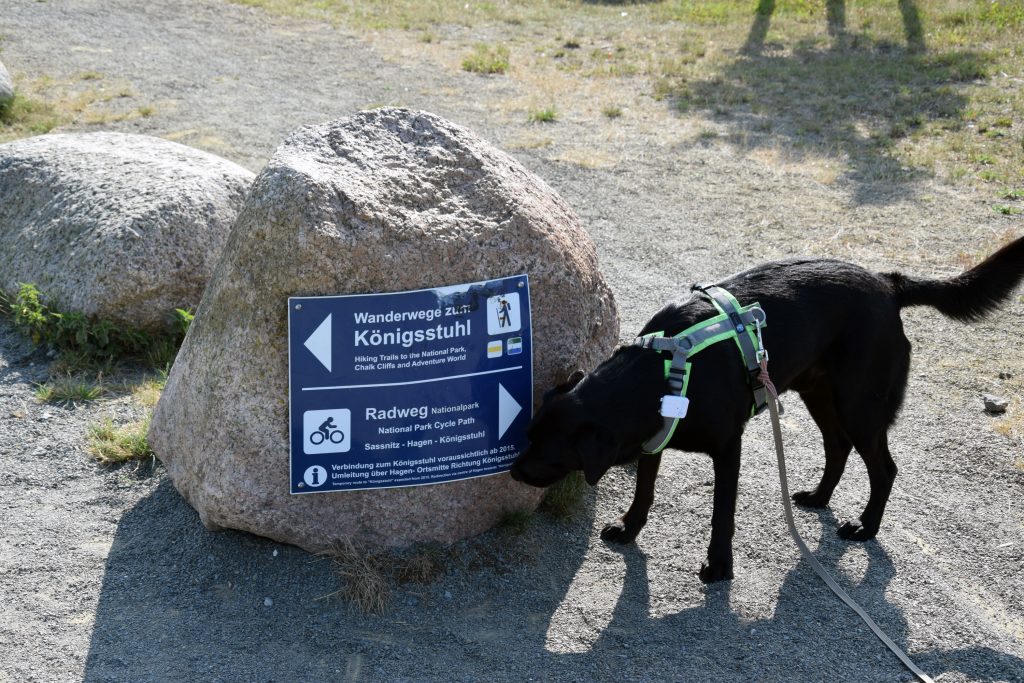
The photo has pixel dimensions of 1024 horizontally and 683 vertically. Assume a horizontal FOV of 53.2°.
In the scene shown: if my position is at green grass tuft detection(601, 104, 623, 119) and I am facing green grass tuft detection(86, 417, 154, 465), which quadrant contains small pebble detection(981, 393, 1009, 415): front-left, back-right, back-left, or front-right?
front-left

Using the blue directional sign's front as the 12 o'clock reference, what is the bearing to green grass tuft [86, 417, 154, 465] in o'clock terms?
The green grass tuft is roughly at 4 o'clock from the blue directional sign.

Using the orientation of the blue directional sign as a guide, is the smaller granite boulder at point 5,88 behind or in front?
behind

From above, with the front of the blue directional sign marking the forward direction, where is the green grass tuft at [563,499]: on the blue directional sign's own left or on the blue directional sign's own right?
on the blue directional sign's own left

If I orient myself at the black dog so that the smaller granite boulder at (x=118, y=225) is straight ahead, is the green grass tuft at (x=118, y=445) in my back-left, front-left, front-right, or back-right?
front-left

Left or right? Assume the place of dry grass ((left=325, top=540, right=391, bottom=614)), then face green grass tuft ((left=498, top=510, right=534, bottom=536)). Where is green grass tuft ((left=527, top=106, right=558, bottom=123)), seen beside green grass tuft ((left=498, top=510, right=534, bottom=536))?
left

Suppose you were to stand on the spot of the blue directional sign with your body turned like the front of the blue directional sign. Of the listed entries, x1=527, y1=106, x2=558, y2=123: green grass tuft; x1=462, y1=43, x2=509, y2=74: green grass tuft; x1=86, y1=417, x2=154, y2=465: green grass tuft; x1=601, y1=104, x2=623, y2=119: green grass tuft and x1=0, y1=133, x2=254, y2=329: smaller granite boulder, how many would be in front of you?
0

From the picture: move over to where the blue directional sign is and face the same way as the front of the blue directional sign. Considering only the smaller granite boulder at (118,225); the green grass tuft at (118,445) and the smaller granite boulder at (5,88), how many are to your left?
0

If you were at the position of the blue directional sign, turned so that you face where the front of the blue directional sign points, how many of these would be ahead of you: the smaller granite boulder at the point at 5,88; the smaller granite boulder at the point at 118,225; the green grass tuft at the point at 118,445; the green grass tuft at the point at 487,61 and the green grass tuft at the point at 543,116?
0

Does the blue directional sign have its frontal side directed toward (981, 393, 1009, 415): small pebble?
no

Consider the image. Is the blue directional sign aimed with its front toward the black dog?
no

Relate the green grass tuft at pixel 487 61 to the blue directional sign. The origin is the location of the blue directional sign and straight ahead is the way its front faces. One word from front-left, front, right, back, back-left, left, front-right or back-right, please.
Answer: back

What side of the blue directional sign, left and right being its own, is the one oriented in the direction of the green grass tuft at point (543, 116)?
back

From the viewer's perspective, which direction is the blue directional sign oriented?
toward the camera

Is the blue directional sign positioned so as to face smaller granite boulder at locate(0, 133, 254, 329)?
no

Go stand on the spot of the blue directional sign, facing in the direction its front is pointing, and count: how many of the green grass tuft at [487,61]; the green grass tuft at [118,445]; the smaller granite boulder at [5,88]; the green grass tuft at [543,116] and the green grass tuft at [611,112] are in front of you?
0

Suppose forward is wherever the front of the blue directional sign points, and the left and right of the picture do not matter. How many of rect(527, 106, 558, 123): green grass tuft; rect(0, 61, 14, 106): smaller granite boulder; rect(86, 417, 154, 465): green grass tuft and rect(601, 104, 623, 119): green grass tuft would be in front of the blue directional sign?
0
